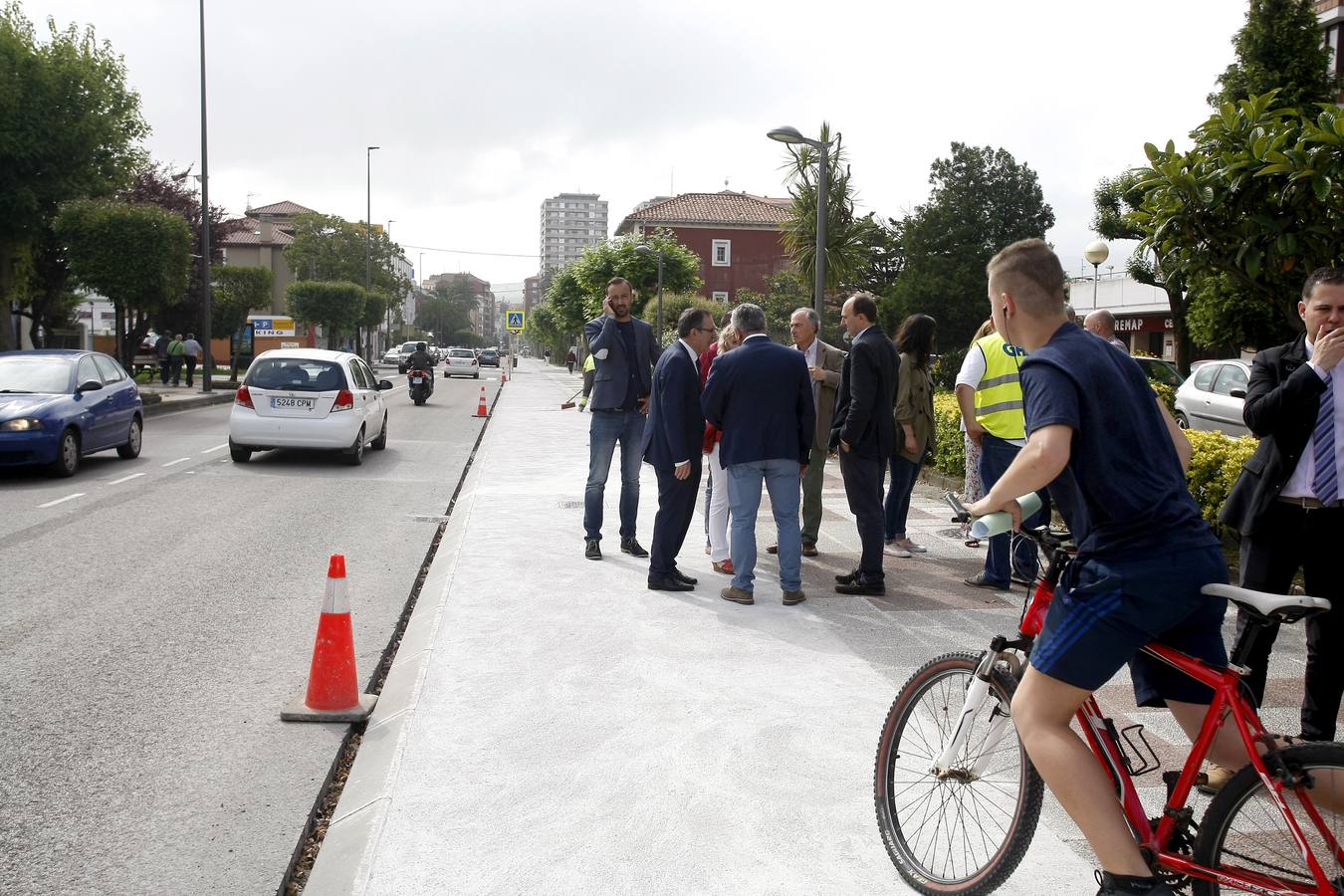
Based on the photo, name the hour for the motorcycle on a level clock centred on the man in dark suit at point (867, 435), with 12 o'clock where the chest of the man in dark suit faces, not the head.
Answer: The motorcycle is roughly at 2 o'clock from the man in dark suit.

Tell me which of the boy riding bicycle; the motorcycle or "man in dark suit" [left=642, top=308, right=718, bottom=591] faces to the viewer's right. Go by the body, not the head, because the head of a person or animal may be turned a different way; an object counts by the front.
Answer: the man in dark suit

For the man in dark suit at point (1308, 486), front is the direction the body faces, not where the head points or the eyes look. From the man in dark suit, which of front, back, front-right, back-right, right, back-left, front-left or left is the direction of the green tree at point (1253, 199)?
back

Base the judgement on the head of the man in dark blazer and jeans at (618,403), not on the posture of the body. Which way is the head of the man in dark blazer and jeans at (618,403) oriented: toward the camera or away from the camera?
toward the camera

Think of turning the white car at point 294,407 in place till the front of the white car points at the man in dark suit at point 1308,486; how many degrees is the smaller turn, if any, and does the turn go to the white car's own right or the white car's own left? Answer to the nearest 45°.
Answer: approximately 180°

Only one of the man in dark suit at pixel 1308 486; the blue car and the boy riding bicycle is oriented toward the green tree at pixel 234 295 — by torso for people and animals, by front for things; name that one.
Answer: the boy riding bicycle

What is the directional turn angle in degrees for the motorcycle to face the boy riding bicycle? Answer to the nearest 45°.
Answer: approximately 180°

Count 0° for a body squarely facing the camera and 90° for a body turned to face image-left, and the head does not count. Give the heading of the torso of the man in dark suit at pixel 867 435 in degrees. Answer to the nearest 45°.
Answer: approximately 90°

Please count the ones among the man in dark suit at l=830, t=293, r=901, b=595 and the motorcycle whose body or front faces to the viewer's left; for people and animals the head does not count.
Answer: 1

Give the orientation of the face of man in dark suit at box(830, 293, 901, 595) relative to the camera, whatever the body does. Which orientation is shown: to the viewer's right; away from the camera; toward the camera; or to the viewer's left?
to the viewer's left

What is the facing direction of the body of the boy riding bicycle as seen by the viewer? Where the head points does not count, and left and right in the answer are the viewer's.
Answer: facing away from the viewer and to the left of the viewer

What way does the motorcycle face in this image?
away from the camera
